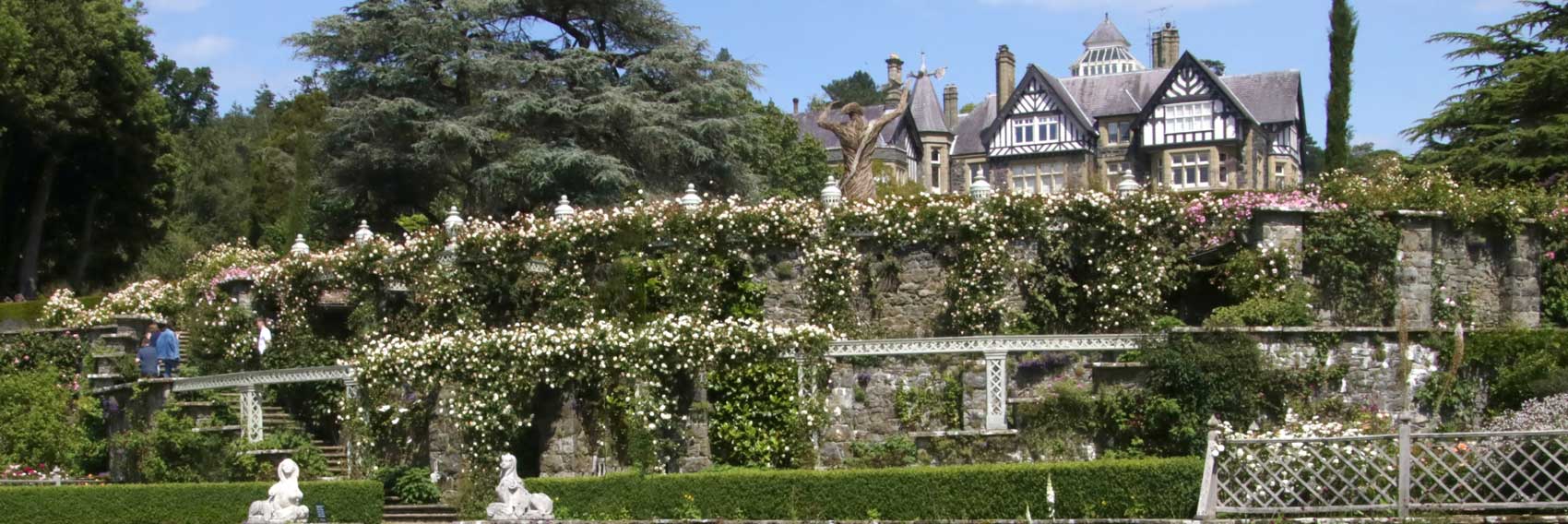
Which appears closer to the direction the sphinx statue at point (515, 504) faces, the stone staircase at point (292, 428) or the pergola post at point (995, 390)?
the stone staircase

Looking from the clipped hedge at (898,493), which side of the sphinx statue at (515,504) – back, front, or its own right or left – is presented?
back

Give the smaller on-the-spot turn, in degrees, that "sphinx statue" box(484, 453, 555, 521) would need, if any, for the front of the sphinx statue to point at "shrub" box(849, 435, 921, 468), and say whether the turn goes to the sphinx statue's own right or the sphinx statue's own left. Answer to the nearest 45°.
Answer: approximately 135° to the sphinx statue's own right

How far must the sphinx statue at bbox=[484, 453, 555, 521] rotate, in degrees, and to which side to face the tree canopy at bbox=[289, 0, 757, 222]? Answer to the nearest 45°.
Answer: approximately 90° to its right

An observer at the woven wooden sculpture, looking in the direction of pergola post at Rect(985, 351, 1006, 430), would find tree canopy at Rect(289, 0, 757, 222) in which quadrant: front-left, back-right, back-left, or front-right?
back-right

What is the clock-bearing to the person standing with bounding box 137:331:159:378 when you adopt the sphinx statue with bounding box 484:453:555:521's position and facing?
The person standing is roughly at 2 o'clock from the sphinx statue.

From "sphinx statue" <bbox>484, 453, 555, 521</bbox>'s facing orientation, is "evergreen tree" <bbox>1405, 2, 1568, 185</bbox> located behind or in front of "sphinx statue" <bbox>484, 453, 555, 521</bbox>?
behind

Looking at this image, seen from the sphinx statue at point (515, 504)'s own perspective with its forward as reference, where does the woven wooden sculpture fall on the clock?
The woven wooden sculpture is roughly at 4 o'clock from the sphinx statue.

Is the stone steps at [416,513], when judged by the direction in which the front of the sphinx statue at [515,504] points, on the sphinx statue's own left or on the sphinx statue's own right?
on the sphinx statue's own right

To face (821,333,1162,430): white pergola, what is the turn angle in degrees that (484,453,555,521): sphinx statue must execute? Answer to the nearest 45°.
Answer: approximately 135° to its right

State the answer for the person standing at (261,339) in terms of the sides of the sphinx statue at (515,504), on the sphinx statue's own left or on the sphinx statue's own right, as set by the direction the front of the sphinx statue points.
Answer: on the sphinx statue's own right

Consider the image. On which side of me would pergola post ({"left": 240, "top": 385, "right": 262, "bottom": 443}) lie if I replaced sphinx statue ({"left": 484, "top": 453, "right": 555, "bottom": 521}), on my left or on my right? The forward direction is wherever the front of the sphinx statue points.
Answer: on my right

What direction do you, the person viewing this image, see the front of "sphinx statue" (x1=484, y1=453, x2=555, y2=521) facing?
facing to the left of the viewer
